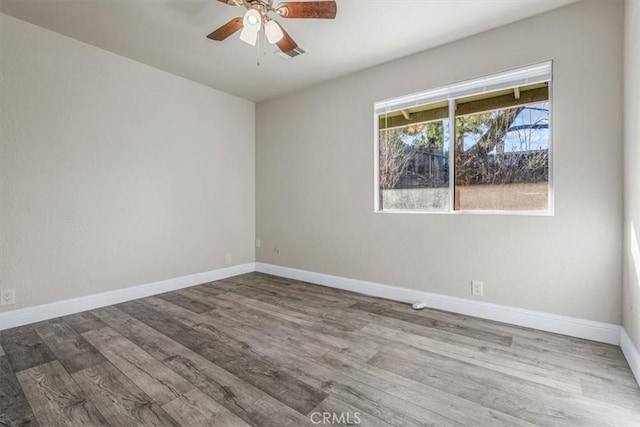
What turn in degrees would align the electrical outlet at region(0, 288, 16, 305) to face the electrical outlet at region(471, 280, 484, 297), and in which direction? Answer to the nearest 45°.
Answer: approximately 45° to its left

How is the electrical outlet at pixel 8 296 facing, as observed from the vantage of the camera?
facing the viewer

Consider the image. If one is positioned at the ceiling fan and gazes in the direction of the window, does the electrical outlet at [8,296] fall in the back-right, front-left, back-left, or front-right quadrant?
back-left

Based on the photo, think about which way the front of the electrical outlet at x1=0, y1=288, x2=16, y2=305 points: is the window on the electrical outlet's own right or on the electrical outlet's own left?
on the electrical outlet's own left

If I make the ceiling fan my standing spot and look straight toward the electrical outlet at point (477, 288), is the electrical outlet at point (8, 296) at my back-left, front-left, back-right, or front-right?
back-left

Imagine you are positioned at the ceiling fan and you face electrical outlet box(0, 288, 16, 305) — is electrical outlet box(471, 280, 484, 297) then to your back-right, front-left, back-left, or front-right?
back-right

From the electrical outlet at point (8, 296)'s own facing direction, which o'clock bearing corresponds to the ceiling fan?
The ceiling fan is roughly at 11 o'clock from the electrical outlet.

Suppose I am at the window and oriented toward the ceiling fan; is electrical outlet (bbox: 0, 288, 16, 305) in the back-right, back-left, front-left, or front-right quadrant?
front-right

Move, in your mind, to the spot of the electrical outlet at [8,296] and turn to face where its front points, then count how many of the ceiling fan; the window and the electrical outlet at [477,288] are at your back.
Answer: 0
